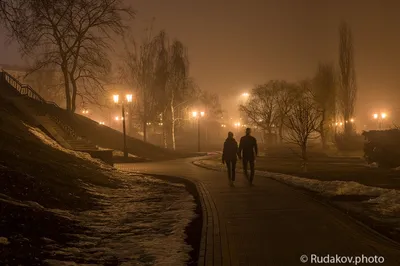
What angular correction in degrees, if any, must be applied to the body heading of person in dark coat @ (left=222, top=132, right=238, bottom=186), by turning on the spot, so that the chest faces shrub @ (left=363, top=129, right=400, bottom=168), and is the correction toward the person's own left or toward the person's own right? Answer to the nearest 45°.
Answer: approximately 45° to the person's own right

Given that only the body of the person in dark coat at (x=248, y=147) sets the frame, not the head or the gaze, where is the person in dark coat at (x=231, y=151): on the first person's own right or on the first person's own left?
on the first person's own left

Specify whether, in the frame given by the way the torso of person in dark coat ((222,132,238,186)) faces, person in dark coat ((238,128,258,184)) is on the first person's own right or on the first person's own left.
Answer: on the first person's own right

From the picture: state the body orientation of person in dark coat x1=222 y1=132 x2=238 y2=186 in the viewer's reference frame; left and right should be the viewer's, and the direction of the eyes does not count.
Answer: facing away from the viewer

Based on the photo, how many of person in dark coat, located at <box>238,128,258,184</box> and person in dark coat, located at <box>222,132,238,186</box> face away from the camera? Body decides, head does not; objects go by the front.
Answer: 2

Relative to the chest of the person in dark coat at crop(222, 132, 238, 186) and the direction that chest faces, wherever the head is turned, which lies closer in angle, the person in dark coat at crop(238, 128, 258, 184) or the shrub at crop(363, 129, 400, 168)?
the shrub

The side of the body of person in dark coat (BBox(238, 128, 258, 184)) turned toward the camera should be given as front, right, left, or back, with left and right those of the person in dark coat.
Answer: back
